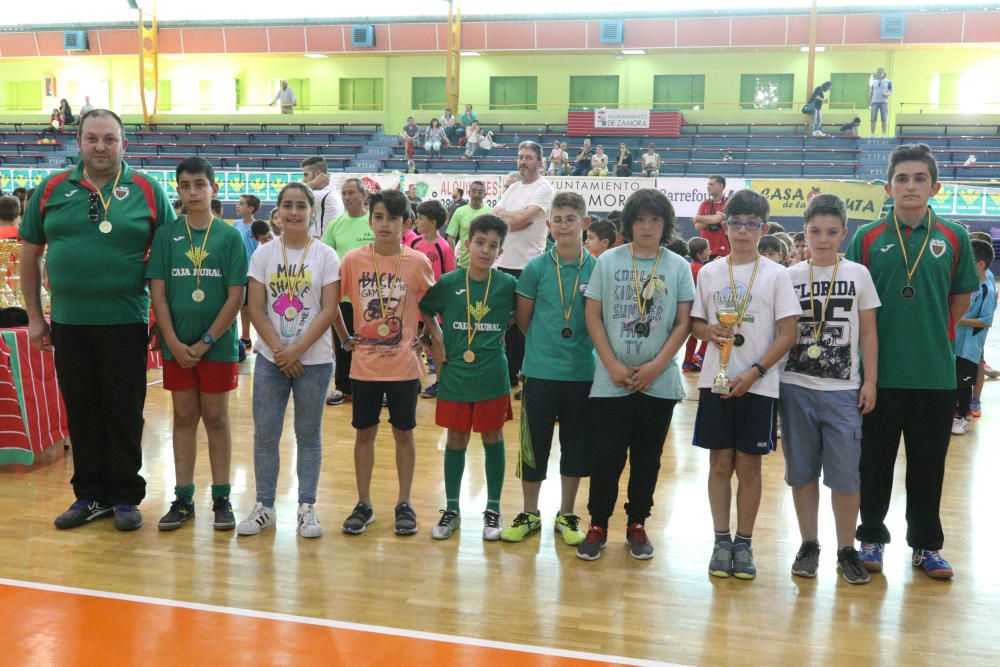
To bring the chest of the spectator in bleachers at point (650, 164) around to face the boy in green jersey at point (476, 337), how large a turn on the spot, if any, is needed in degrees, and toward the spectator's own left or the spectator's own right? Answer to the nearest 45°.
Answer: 0° — they already face them

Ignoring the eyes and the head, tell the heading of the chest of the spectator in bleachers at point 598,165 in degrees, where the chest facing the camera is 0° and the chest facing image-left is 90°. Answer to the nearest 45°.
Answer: approximately 0°

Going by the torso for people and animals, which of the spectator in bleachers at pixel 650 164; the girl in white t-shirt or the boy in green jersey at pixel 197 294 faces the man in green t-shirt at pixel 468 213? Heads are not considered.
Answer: the spectator in bleachers

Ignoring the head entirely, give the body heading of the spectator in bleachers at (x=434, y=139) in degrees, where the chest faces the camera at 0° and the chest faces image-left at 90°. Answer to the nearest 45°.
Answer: approximately 0°

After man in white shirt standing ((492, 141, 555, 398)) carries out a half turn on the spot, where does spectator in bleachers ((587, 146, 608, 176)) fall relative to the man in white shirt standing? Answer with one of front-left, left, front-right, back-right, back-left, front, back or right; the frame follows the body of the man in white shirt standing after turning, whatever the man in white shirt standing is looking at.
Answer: front-left

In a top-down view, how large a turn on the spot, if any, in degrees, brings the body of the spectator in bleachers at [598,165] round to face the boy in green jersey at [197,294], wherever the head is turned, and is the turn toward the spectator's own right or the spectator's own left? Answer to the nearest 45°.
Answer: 0° — they already face them

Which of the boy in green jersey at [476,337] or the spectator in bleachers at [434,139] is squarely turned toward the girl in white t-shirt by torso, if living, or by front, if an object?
the spectator in bleachers

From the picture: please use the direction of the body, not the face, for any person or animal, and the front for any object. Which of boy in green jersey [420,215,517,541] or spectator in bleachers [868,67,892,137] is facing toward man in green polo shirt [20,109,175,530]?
the spectator in bleachers

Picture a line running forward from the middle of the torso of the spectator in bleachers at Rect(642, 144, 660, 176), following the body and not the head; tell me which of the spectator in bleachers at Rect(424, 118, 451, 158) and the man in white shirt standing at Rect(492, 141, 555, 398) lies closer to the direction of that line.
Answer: the man in white shirt standing

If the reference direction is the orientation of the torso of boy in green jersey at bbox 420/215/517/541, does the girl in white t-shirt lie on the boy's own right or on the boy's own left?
on the boy's own right
